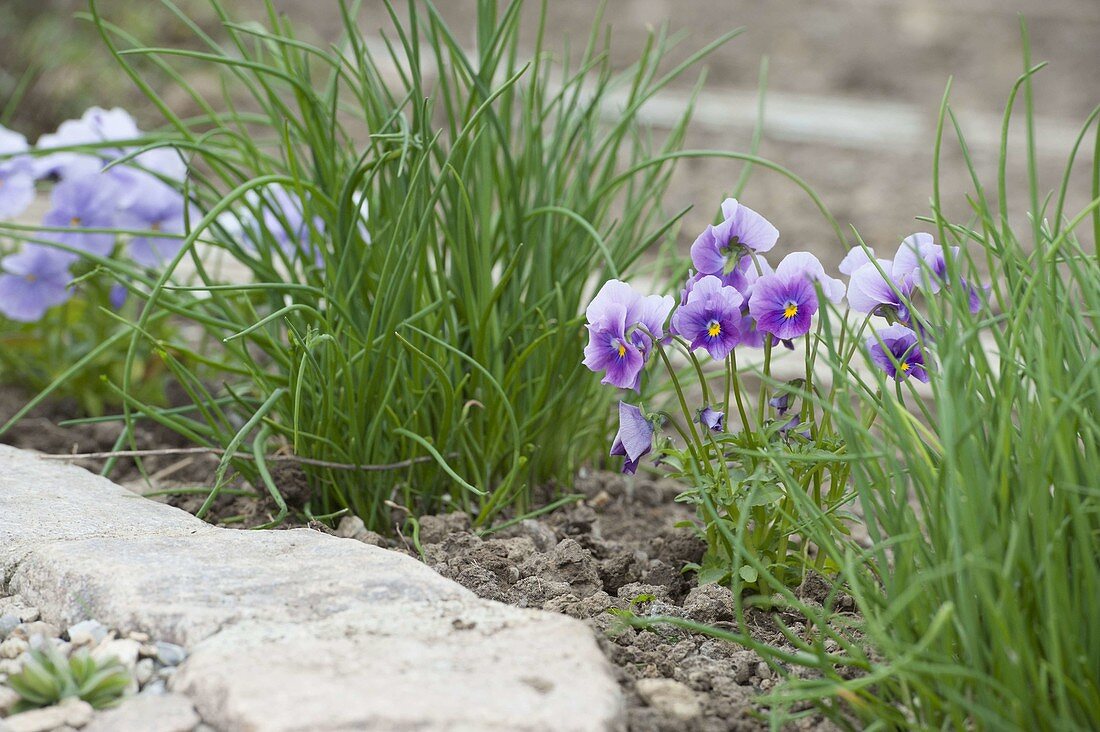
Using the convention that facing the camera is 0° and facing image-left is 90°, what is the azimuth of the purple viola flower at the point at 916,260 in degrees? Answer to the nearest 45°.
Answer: approximately 315°

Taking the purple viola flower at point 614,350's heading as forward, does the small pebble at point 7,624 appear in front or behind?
in front

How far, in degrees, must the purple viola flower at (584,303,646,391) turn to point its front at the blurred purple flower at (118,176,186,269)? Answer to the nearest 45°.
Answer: approximately 90° to its right

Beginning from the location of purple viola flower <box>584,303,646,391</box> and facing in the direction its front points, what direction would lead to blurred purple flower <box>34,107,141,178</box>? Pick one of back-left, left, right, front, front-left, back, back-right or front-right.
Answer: right

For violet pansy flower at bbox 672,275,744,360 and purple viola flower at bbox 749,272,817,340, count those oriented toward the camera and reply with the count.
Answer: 2

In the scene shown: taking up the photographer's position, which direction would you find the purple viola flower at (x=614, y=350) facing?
facing the viewer and to the left of the viewer

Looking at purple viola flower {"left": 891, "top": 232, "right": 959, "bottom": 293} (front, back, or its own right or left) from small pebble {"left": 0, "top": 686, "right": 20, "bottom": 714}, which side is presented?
right

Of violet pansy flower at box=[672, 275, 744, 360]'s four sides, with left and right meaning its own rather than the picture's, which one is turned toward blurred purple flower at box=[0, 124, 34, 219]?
right

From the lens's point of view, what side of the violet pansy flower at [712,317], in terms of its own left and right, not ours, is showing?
front
